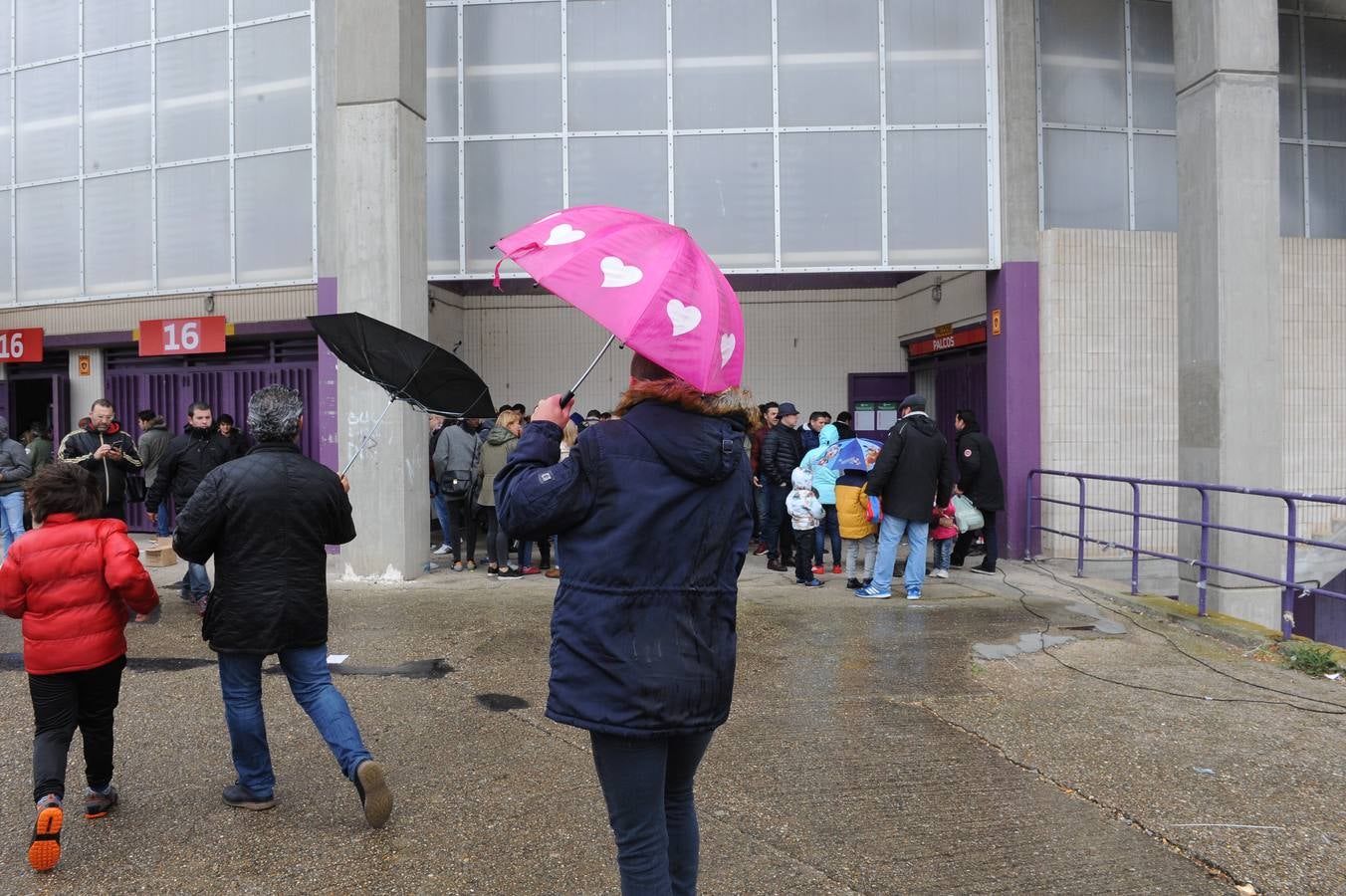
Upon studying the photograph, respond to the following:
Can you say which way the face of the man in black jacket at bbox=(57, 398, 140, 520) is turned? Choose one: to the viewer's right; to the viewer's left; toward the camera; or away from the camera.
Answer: toward the camera

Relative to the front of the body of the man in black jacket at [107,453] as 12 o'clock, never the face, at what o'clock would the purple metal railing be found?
The purple metal railing is roughly at 10 o'clock from the man in black jacket.

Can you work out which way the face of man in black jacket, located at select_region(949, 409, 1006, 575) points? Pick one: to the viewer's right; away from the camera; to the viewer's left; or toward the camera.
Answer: to the viewer's left

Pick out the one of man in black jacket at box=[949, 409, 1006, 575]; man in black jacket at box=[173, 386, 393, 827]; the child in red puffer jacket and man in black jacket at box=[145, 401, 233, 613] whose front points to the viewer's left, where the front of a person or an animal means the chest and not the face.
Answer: man in black jacket at box=[949, 409, 1006, 575]

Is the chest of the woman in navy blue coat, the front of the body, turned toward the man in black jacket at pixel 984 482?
no

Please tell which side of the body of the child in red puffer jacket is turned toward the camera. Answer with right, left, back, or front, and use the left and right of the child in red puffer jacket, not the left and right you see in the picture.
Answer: back

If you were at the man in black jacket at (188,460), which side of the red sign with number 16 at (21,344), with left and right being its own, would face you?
front

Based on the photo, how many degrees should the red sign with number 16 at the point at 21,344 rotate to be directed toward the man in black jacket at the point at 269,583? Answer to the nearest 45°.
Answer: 0° — it already faces them

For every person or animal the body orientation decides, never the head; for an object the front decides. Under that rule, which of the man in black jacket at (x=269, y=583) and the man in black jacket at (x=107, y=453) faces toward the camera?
the man in black jacket at (x=107, y=453)

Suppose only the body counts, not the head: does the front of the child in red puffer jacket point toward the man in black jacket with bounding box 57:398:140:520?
yes

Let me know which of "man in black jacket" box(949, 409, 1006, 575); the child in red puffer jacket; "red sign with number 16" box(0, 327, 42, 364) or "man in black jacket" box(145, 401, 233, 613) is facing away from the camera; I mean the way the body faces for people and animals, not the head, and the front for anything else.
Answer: the child in red puffer jacket

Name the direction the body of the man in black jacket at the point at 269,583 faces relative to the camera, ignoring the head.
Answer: away from the camera

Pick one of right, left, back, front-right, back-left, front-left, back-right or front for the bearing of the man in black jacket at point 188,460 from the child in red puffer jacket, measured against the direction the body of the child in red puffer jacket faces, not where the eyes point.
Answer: front

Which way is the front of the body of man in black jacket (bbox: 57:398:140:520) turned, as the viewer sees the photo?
toward the camera

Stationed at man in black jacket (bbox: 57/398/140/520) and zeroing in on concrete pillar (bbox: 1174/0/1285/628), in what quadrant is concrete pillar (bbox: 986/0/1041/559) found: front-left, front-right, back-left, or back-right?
front-left
